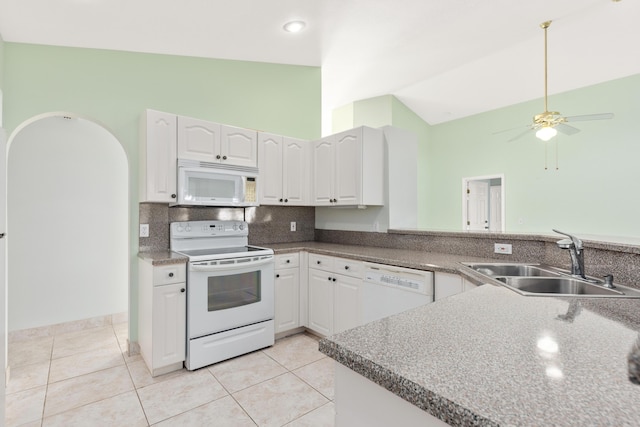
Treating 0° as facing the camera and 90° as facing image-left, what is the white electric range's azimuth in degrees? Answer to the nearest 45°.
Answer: approximately 315°

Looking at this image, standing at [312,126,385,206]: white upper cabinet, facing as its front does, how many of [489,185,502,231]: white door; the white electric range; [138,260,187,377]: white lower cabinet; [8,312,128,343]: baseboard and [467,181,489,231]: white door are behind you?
2

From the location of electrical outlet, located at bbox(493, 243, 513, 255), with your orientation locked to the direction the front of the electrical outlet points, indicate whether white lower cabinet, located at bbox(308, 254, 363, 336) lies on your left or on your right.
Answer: on your right

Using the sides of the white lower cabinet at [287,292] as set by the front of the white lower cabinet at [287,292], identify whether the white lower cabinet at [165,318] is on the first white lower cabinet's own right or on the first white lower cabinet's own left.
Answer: on the first white lower cabinet's own right

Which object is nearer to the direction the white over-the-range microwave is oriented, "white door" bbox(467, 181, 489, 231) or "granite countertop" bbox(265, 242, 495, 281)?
the granite countertop

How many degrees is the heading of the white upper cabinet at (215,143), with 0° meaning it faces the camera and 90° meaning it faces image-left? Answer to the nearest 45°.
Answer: approximately 315°

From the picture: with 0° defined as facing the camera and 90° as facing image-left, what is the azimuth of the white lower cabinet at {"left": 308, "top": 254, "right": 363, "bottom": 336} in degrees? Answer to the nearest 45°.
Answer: approximately 45°
